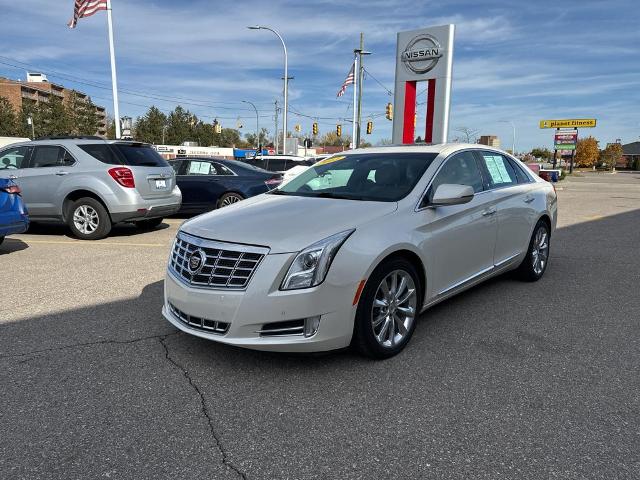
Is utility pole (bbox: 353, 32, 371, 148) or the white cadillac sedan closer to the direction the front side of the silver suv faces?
the utility pole

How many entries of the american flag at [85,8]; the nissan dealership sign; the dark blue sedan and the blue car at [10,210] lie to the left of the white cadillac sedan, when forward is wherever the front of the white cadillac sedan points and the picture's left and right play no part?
0

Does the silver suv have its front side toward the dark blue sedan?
no

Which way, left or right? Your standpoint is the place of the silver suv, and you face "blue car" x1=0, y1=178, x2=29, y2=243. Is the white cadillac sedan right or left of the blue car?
left

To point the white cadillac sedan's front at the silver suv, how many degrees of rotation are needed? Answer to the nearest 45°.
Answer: approximately 90° to its right

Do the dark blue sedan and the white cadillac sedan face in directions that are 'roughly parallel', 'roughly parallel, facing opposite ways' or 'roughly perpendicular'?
roughly perpendicular

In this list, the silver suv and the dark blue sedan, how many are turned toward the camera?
0

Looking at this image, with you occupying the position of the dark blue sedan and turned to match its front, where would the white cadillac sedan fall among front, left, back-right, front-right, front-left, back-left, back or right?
back-left

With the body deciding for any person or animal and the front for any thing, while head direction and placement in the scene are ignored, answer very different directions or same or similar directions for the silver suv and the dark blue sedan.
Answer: same or similar directions

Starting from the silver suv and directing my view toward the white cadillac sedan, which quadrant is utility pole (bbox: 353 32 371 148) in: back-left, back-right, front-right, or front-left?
back-left

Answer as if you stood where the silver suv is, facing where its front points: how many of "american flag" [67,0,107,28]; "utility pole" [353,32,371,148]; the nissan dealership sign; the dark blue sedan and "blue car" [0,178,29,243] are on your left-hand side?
1

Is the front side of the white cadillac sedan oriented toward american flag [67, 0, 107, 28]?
no

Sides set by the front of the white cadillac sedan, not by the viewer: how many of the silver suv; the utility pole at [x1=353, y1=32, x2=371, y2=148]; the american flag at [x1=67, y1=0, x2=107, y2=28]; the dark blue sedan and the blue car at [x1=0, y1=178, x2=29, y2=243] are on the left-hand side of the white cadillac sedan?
0

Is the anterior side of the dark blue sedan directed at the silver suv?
no

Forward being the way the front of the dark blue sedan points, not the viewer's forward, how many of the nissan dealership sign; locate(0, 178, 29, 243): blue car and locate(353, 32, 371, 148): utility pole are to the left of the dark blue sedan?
1

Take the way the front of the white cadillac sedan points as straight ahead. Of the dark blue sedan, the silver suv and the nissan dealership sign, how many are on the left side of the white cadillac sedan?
0

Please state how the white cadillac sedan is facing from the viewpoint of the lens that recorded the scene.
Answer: facing the viewer and to the left of the viewer

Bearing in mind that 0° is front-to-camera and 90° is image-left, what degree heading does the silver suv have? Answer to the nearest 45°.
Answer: approximately 135°
